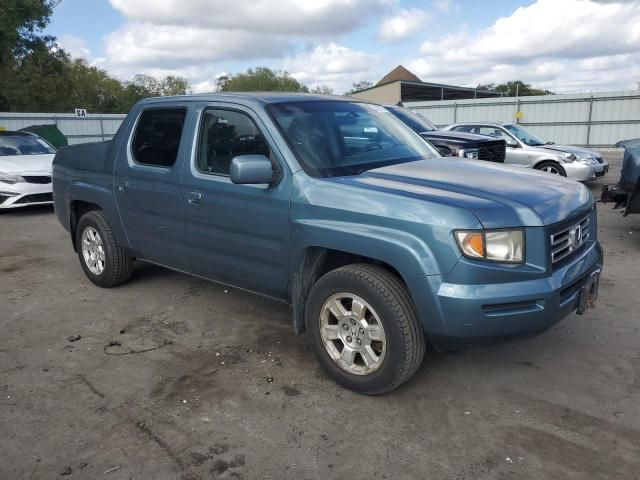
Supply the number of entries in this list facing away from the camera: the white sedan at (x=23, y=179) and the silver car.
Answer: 0

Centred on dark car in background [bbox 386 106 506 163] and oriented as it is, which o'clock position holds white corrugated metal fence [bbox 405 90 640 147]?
The white corrugated metal fence is roughly at 8 o'clock from the dark car in background.

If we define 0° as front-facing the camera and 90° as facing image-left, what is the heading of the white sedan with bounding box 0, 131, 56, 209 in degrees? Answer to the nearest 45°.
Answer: approximately 315°

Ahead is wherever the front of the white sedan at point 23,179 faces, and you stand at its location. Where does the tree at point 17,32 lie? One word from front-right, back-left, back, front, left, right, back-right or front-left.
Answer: back-left

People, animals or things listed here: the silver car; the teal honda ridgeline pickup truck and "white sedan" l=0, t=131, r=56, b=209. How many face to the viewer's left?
0

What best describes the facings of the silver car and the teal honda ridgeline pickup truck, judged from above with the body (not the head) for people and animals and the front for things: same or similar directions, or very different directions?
same or similar directions

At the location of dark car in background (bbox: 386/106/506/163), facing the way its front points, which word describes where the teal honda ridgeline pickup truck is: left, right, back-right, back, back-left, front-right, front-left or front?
front-right

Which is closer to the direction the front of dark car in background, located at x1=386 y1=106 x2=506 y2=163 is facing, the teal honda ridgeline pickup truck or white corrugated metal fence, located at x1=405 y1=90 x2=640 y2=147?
the teal honda ridgeline pickup truck

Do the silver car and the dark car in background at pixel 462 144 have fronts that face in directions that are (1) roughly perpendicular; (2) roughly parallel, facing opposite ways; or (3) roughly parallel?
roughly parallel

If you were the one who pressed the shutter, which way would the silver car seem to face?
facing the viewer and to the right of the viewer

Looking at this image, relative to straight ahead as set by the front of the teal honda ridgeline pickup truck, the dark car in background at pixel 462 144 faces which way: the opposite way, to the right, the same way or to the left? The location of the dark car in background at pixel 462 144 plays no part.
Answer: the same way

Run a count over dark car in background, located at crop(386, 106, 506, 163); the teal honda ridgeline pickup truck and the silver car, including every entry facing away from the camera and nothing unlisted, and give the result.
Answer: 0

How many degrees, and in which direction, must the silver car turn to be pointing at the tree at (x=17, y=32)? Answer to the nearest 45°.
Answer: approximately 135° to its right

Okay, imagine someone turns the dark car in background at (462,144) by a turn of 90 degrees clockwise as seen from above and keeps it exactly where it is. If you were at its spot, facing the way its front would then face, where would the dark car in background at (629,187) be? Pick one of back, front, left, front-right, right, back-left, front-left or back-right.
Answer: left

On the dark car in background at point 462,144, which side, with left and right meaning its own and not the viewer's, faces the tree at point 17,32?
back

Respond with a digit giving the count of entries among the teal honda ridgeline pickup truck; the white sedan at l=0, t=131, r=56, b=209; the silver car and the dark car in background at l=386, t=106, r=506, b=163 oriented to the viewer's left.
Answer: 0

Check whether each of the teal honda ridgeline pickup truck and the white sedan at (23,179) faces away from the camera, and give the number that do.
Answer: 0

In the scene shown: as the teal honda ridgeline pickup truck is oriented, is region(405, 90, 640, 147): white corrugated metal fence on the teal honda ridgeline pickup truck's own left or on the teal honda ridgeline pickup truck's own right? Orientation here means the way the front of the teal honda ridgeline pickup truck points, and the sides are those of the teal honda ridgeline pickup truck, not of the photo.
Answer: on the teal honda ridgeline pickup truck's own left
